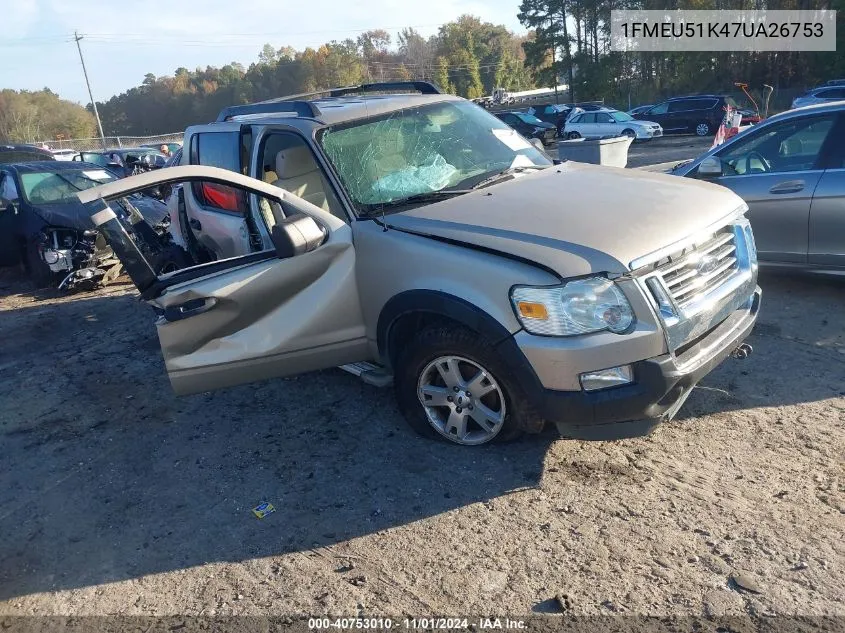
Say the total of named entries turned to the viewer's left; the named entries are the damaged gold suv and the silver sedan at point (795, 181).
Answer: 1

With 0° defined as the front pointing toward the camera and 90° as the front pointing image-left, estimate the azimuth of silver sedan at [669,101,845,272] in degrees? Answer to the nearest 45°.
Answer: approximately 90°

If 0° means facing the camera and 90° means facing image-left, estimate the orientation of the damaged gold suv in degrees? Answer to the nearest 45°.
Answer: approximately 315°

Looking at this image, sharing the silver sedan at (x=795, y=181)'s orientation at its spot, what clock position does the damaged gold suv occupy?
The damaged gold suv is roughly at 10 o'clock from the silver sedan.

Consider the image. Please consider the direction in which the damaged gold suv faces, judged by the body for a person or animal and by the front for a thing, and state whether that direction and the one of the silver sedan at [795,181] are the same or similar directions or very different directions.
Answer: very different directions

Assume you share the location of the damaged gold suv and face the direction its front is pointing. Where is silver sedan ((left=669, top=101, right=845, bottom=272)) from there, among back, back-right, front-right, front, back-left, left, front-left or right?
left
